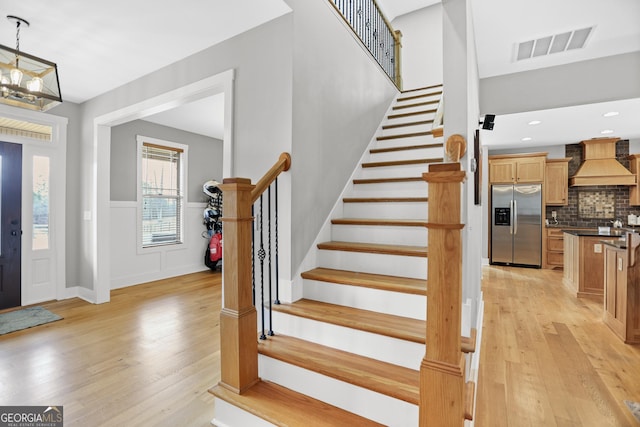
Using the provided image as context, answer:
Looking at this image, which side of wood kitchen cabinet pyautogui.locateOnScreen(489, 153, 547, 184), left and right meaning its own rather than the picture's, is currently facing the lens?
front

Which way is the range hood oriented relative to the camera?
toward the camera

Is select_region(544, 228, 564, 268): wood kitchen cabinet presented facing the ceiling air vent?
yes

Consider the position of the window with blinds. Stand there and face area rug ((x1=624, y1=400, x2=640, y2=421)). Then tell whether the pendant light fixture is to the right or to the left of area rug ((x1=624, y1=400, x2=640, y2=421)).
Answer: right

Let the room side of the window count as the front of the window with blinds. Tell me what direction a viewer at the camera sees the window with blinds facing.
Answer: facing the viewer and to the right of the viewer

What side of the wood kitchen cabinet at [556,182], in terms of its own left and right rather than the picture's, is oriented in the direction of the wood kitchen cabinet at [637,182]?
left

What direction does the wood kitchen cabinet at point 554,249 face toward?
toward the camera

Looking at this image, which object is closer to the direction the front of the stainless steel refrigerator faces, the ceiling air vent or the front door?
the ceiling air vent

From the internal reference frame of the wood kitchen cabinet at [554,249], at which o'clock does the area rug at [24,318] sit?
The area rug is roughly at 1 o'clock from the wood kitchen cabinet.

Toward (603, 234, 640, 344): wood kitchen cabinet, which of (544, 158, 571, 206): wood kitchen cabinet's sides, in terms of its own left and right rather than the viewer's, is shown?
front

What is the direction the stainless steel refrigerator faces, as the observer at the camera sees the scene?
facing the viewer

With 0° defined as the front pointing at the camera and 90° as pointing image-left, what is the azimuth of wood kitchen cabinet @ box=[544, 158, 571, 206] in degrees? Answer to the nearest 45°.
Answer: approximately 0°

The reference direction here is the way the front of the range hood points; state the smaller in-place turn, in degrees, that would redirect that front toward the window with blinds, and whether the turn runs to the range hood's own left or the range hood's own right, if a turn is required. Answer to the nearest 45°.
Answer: approximately 45° to the range hood's own right
